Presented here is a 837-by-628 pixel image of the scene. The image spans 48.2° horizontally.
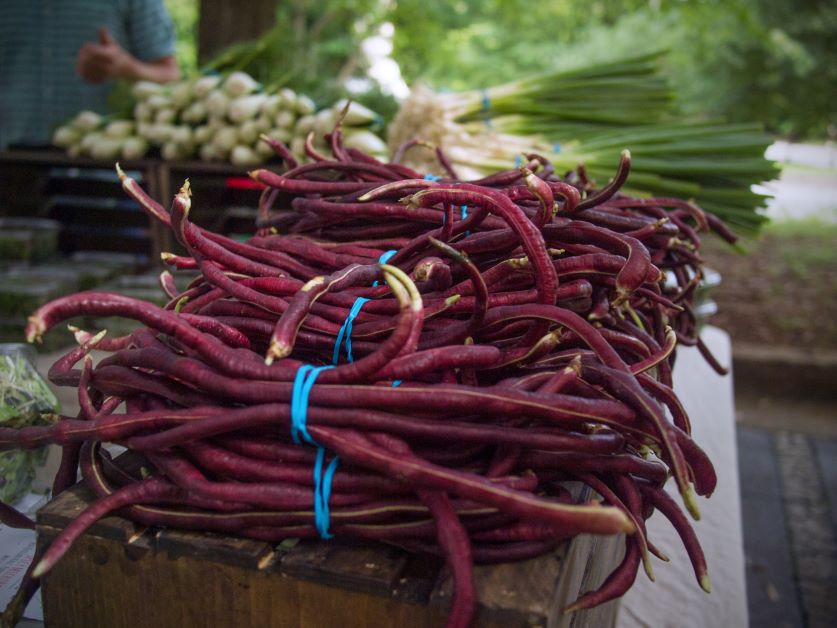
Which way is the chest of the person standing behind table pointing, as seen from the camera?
toward the camera

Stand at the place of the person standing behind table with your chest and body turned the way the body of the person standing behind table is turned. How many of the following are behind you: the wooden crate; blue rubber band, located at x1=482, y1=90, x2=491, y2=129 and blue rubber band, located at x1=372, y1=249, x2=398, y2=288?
0

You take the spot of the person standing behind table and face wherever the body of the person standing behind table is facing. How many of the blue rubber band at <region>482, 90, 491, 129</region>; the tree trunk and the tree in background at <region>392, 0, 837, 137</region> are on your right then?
0

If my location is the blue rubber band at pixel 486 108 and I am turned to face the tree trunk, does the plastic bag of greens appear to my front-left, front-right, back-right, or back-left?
back-left

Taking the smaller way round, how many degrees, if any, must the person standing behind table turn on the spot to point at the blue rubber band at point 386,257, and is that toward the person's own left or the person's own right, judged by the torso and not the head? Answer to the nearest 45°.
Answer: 0° — they already face it

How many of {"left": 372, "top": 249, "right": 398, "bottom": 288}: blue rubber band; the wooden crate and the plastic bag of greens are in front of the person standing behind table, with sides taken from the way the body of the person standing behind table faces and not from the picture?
3

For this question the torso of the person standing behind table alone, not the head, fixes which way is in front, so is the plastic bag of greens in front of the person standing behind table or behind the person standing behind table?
in front

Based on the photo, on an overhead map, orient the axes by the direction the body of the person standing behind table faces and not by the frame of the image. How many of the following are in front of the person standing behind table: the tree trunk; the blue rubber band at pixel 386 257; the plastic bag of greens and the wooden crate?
3

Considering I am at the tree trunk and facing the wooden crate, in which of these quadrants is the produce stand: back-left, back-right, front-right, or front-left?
front-right

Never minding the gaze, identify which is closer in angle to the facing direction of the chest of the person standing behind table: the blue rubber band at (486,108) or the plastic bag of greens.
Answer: the plastic bag of greens

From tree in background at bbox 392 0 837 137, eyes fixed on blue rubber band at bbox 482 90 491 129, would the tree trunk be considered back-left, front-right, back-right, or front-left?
front-right

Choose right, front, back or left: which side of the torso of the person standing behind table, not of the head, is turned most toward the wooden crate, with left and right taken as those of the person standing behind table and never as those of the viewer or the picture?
front

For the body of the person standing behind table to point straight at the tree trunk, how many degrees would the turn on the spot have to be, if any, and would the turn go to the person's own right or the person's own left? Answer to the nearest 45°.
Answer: approximately 135° to the person's own left

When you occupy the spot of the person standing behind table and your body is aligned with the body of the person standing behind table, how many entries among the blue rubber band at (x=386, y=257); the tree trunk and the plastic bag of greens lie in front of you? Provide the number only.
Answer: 2
